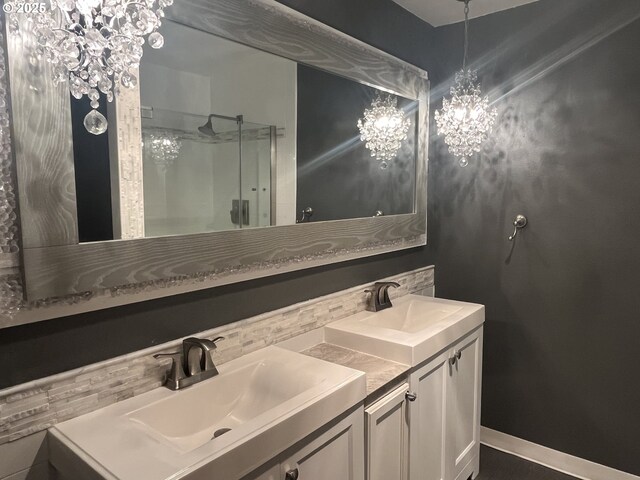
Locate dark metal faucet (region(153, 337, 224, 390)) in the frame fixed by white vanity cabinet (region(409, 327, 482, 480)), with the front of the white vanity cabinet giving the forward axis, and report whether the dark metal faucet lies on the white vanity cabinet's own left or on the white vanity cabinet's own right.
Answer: on the white vanity cabinet's own right

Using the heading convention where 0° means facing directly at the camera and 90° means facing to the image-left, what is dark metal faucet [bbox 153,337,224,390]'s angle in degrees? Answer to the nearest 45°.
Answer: approximately 315°

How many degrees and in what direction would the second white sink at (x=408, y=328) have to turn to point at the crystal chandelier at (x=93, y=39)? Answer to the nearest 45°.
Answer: approximately 90° to its right

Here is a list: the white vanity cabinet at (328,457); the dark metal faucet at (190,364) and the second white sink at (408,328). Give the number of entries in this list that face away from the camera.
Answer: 0

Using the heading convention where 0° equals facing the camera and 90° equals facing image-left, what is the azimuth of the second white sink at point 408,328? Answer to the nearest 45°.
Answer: approximately 315°

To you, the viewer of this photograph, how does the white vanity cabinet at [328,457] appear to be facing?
facing the viewer and to the right of the viewer

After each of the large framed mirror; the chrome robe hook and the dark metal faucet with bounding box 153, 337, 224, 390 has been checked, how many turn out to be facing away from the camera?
0

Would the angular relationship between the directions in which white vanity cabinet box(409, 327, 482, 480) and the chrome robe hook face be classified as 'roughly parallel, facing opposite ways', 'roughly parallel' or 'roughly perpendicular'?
roughly perpendicular

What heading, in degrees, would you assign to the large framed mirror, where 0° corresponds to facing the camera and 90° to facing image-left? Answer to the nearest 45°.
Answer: approximately 315°

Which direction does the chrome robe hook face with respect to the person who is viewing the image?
facing the viewer and to the left of the viewer

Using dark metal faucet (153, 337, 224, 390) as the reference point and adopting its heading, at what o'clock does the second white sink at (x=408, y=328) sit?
The second white sink is roughly at 10 o'clock from the dark metal faucet.

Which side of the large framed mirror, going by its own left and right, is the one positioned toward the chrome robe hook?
left

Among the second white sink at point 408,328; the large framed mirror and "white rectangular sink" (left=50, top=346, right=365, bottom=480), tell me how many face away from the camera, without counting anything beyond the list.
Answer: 0

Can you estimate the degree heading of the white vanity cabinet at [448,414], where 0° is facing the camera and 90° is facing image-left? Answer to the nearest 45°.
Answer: approximately 315°
